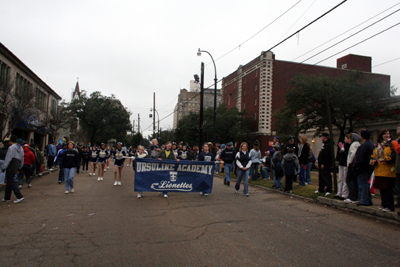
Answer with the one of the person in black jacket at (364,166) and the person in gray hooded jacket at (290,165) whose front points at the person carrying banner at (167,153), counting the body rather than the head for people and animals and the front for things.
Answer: the person in black jacket

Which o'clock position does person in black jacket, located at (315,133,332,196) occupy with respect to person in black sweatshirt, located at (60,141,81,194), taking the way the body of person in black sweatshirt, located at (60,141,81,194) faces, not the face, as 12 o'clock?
person in black jacket, located at (315,133,332,196) is roughly at 10 o'clock from person in black sweatshirt, located at (60,141,81,194).

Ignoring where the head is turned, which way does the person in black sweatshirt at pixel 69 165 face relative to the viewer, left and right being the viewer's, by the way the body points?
facing the viewer

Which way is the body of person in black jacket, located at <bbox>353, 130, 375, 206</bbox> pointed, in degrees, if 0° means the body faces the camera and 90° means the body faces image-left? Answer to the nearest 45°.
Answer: approximately 90°

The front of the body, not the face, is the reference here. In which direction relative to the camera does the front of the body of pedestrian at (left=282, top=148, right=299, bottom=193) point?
away from the camera

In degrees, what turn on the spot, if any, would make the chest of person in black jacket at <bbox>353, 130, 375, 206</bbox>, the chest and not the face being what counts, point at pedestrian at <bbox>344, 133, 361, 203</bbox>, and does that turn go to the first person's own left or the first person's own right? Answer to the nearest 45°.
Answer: approximately 45° to the first person's own right

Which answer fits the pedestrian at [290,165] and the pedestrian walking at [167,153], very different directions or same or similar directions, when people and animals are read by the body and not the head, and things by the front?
very different directions

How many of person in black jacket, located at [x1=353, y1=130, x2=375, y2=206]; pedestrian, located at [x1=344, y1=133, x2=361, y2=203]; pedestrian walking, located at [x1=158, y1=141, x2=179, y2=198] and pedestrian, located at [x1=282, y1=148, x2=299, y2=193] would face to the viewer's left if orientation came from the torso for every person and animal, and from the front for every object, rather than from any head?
2

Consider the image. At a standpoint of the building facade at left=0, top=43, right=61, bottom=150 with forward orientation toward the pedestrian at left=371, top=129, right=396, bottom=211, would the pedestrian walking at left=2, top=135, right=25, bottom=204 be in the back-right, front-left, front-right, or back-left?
front-right

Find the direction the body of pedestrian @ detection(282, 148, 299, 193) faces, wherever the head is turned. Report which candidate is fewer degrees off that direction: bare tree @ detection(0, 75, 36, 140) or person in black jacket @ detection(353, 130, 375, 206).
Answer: the bare tree

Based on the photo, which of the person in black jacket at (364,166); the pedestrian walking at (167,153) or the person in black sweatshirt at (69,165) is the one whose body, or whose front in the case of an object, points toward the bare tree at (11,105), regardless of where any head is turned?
the person in black jacket at (364,166)

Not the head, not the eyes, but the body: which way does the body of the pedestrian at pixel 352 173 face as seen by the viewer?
to the viewer's left

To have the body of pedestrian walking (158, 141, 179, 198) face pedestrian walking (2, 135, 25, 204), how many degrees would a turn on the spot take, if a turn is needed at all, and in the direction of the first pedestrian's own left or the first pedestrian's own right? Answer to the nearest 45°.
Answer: approximately 90° to the first pedestrian's own right

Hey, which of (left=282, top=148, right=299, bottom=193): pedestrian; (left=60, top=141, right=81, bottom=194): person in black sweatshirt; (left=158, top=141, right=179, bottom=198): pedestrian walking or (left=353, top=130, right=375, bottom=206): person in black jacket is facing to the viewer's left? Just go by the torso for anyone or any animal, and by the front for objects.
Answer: (left=353, top=130, right=375, bottom=206): person in black jacket

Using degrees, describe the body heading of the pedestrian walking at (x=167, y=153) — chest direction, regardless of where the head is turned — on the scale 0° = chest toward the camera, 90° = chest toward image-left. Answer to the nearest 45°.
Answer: approximately 0°

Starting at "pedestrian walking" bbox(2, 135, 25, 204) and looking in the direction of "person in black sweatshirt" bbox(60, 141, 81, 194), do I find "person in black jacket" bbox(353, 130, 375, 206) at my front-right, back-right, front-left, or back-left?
front-right
